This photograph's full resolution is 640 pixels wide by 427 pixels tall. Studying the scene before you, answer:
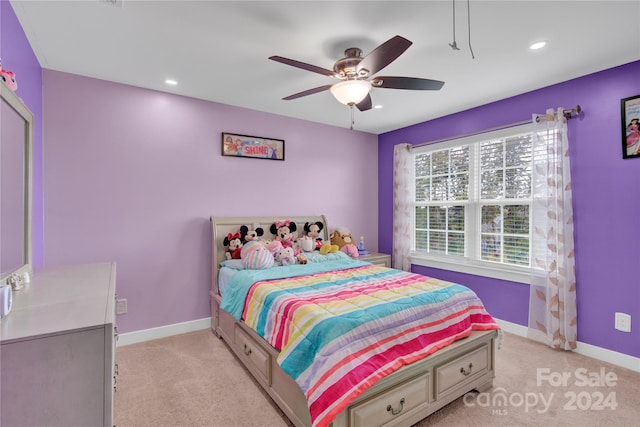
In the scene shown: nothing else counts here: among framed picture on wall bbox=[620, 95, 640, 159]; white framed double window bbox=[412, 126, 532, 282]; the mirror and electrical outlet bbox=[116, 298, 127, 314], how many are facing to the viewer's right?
1

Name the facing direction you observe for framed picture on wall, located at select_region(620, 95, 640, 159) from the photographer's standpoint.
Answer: facing the viewer and to the left of the viewer

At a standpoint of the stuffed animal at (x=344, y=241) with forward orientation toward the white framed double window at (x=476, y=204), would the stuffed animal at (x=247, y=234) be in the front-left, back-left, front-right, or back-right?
back-right

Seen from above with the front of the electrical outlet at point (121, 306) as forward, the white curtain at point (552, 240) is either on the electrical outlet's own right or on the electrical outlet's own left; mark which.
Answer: on the electrical outlet's own left

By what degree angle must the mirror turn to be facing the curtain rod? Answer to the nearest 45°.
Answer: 0° — it already faces it

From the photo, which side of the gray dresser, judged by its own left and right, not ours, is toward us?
right

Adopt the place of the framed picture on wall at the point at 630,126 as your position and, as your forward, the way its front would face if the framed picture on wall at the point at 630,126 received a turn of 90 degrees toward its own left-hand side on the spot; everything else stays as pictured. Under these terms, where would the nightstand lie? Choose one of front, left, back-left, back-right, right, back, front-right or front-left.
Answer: back-right

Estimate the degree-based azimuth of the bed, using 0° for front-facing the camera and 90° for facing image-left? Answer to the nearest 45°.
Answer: approximately 315°

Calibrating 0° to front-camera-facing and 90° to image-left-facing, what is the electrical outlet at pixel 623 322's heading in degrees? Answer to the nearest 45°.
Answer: approximately 45°

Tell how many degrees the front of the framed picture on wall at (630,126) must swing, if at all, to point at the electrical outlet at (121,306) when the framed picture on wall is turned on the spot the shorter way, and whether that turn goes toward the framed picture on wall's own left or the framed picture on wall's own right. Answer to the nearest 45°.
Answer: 0° — it already faces it

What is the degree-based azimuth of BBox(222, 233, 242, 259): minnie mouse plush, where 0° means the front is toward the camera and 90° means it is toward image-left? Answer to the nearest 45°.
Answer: approximately 315°

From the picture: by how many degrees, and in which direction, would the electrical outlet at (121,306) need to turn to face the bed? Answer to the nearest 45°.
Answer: approximately 45° to its left

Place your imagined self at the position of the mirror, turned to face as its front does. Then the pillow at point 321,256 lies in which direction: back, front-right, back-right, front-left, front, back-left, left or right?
front

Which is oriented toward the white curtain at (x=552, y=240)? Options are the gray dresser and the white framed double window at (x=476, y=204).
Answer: the gray dresser

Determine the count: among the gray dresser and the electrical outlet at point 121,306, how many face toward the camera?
1

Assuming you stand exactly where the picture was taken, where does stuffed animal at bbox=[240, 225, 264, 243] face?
facing the viewer and to the right of the viewer

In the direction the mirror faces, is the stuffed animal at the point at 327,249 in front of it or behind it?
in front

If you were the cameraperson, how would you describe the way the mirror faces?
facing to the right of the viewer
